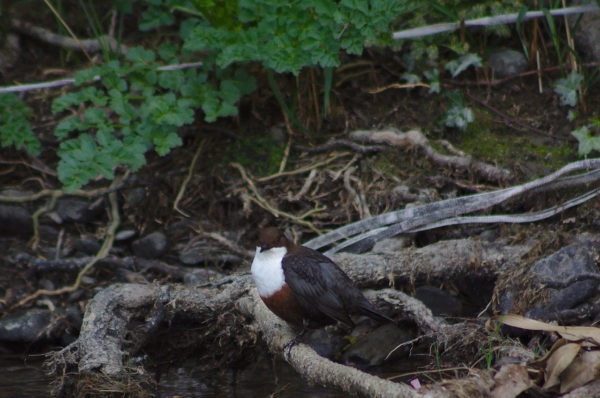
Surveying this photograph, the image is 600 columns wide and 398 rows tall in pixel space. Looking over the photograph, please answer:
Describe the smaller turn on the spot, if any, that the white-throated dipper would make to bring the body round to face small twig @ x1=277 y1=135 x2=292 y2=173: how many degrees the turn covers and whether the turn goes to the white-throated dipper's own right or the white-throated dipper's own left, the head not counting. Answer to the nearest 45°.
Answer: approximately 135° to the white-throated dipper's own right

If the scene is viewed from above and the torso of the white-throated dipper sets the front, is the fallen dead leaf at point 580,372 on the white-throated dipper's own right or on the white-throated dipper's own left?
on the white-throated dipper's own left

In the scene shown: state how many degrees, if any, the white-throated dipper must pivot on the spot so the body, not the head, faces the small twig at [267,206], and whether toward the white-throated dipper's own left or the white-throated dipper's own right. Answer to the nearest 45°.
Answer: approximately 135° to the white-throated dipper's own right

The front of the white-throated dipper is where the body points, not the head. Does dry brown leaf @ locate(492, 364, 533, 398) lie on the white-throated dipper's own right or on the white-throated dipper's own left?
on the white-throated dipper's own left

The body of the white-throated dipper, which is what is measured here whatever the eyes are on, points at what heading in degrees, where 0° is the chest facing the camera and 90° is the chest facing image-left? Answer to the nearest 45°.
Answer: approximately 45°

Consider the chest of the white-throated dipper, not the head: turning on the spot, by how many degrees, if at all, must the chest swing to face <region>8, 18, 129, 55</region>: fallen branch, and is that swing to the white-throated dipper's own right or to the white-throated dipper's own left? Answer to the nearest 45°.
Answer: approximately 90° to the white-throated dipper's own right

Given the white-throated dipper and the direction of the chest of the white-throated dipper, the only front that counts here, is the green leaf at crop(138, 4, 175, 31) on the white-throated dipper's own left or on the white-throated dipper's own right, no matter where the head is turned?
on the white-throated dipper's own right

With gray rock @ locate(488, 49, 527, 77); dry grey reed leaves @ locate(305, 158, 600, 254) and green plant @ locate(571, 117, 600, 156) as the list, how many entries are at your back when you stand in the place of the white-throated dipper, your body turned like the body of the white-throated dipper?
3

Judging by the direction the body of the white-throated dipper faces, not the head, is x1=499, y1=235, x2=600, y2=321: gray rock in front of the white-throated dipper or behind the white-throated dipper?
behind
